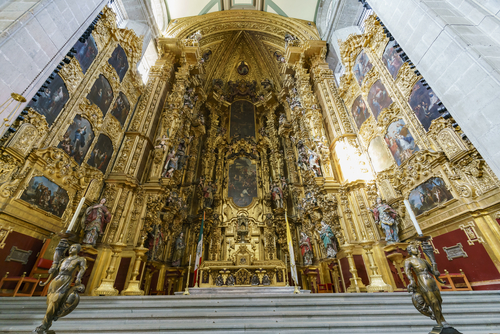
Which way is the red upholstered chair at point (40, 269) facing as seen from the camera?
to the viewer's right

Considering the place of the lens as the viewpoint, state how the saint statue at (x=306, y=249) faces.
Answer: facing the viewer and to the left of the viewer

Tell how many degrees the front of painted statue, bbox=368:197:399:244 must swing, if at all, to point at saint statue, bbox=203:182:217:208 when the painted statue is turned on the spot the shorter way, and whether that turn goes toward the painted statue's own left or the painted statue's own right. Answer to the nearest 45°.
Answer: approximately 45° to the painted statue's own right

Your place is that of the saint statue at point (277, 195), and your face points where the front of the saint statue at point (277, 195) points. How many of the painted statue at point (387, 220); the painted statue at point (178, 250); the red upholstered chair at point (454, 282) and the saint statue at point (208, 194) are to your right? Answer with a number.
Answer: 2

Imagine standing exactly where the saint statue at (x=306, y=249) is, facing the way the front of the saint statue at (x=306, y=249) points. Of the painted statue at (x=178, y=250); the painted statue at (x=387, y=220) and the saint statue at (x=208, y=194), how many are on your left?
1

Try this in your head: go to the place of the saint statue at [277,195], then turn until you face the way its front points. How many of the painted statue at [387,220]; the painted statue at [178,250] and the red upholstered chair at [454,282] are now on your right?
1

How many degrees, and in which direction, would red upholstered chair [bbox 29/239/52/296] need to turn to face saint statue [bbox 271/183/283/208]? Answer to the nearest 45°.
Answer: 0° — it already faces it

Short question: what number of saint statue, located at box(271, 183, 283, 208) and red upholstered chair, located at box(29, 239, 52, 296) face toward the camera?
1
